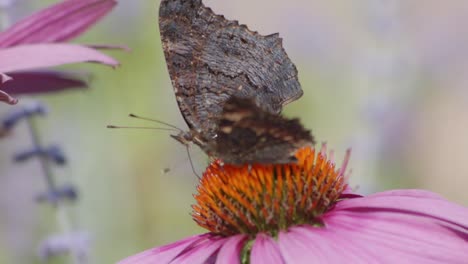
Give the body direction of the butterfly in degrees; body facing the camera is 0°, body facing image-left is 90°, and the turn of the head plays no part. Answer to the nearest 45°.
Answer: approximately 90°
